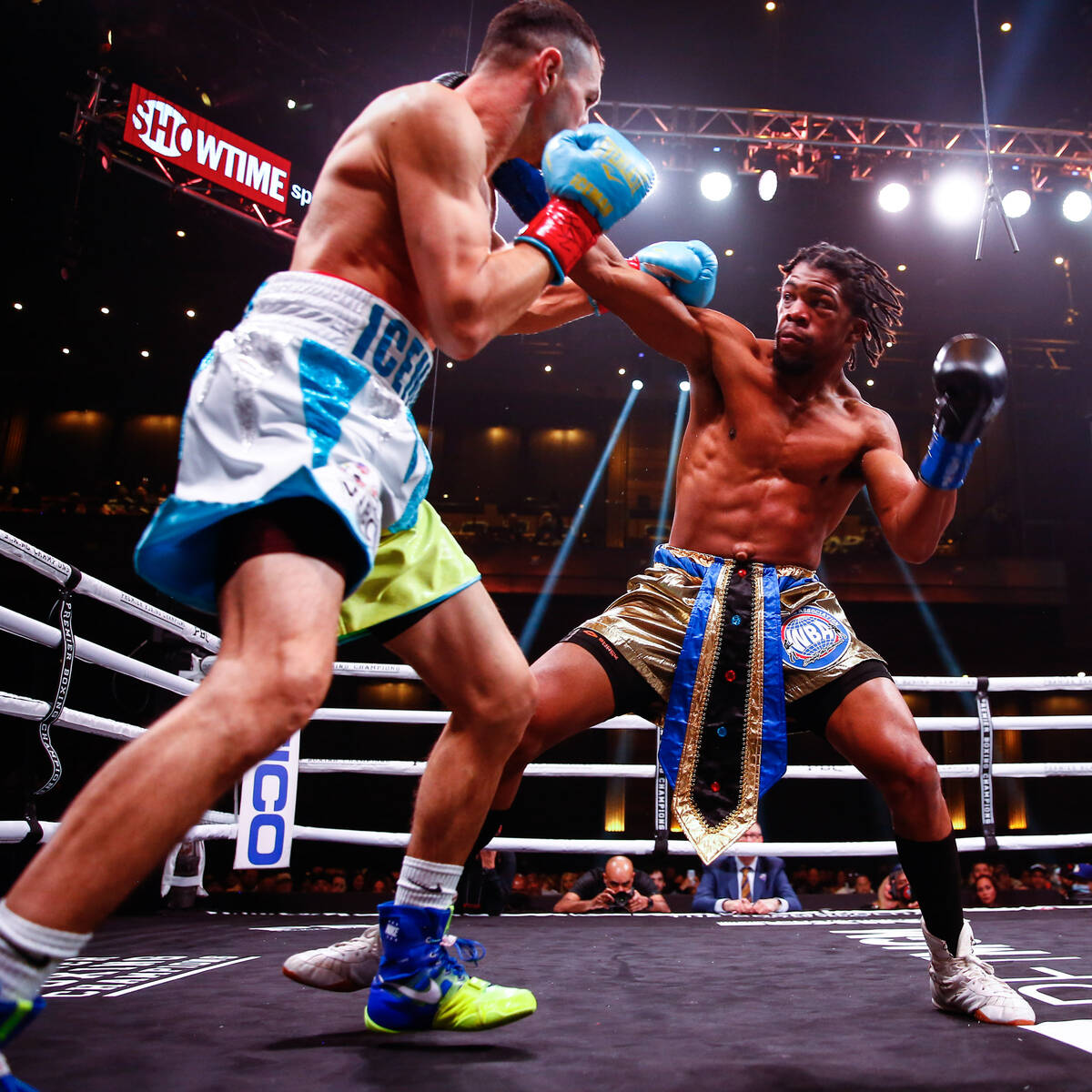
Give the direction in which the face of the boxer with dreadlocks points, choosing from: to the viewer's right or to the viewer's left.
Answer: to the viewer's left

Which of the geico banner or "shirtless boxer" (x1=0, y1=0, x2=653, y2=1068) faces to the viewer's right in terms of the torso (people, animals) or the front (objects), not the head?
the shirtless boxer
